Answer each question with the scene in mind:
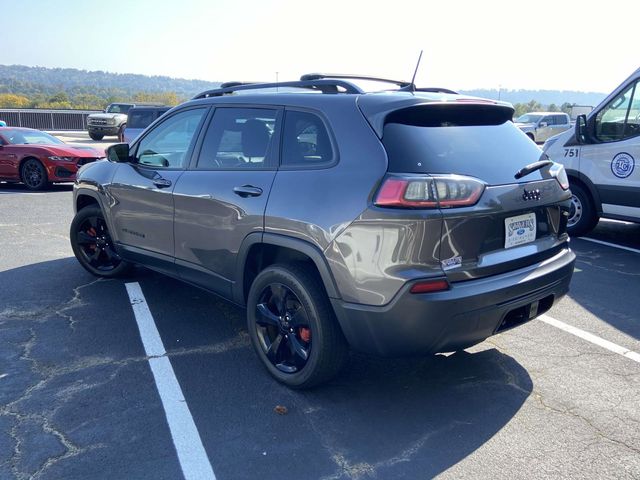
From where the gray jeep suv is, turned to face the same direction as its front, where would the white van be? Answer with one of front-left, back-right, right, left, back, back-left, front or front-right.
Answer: right

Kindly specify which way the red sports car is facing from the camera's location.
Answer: facing the viewer and to the right of the viewer

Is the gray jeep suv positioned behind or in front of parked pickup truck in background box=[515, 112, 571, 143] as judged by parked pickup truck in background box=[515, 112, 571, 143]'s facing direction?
in front

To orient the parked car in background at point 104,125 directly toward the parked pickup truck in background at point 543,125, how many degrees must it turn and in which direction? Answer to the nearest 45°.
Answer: approximately 135° to its left

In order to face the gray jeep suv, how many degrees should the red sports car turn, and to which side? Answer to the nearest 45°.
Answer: approximately 45° to its right

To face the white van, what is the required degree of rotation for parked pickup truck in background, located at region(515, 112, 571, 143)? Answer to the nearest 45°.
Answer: approximately 45° to its left

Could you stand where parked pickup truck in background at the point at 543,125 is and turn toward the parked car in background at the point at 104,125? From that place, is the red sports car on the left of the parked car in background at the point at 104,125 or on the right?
left

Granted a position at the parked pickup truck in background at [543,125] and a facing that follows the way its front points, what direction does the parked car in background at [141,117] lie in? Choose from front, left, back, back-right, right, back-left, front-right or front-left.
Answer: front

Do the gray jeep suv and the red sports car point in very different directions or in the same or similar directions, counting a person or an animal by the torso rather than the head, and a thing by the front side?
very different directions

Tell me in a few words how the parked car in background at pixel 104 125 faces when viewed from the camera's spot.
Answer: facing the viewer and to the left of the viewer

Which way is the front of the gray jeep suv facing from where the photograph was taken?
facing away from the viewer and to the left of the viewer

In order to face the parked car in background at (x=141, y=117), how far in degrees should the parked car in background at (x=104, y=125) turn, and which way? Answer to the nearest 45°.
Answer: approximately 45° to its left
